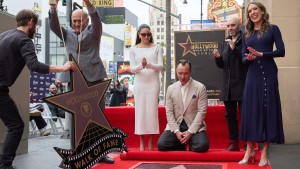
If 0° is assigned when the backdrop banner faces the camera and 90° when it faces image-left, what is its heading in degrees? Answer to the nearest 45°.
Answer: approximately 0°

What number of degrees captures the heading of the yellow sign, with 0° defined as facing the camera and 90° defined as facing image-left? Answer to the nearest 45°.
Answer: approximately 0°

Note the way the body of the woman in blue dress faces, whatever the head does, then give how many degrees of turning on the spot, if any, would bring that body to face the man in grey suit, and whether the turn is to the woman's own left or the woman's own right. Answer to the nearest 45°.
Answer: approximately 45° to the woman's own right

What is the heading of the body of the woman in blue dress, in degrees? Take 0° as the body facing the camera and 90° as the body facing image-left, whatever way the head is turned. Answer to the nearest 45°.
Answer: approximately 45°

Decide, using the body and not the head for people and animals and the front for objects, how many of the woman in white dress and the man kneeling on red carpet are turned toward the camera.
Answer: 2

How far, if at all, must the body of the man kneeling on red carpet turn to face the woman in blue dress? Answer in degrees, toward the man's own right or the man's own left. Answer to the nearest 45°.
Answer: approximately 45° to the man's own left

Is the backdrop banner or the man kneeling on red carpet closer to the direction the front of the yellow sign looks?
the man kneeling on red carpet
